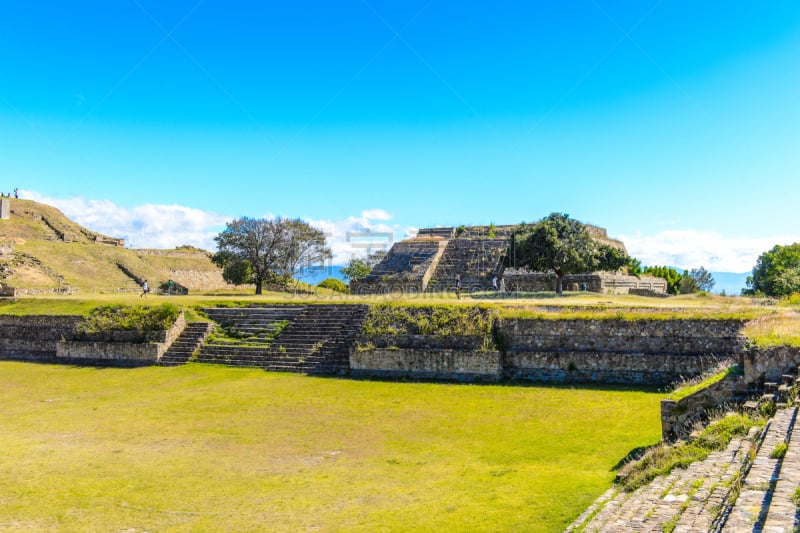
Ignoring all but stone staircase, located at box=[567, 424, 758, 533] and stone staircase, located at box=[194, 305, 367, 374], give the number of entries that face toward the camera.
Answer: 1

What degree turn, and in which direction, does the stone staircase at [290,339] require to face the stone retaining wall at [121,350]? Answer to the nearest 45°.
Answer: approximately 135° to its right

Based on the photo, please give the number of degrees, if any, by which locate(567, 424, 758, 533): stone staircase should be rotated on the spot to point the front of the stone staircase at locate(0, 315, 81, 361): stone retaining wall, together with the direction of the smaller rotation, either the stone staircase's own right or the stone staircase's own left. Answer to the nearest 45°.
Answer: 0° — it already faces it

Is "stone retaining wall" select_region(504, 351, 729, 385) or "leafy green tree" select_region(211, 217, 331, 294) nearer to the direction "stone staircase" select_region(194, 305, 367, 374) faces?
the stone retaining wall

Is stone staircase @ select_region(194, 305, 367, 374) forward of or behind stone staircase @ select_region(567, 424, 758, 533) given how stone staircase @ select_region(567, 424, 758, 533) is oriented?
forward

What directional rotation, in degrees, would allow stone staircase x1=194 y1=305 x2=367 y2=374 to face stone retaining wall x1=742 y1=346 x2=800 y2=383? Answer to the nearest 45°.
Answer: approximately 45° to its left

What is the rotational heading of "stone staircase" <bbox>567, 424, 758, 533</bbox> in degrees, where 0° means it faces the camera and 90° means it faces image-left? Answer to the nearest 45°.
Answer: approximately 90°

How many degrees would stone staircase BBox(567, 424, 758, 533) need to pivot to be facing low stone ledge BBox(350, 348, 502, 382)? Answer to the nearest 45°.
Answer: approximately 45° to its right

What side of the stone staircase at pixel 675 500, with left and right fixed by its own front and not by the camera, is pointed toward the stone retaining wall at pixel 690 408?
right

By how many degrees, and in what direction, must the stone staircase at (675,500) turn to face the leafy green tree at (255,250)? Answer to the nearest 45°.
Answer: approximately 45° to its right

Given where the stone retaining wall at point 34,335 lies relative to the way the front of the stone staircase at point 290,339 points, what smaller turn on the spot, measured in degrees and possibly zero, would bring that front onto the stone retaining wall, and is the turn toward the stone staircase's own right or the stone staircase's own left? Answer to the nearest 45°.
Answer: approximately 135° to the stone staircase's own right

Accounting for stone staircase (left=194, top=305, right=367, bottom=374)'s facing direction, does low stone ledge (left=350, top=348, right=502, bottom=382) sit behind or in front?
in front

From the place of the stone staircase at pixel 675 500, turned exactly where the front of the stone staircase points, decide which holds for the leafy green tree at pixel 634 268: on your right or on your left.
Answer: on your right

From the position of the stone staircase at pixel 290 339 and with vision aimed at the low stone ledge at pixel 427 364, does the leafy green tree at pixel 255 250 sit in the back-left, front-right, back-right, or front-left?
back-left

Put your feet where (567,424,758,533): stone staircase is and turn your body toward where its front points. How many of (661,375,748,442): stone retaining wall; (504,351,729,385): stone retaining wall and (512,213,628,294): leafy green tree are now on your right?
3

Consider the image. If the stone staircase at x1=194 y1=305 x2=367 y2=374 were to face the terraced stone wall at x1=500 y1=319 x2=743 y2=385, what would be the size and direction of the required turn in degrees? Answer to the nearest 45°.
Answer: approximately 45° to its left
